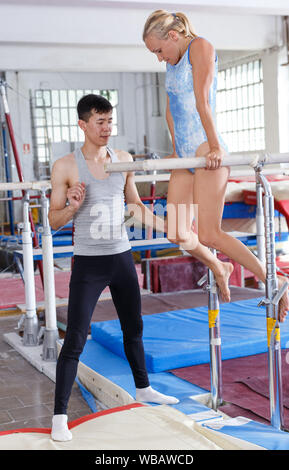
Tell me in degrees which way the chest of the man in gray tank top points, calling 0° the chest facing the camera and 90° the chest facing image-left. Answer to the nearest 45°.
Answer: approximately 315°

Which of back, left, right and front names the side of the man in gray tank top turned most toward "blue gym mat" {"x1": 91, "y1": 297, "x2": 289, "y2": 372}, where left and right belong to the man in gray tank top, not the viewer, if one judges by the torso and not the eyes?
left

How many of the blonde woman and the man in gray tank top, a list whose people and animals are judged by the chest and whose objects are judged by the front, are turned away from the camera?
0

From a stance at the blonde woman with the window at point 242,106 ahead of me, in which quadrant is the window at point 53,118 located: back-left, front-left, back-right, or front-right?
front-left

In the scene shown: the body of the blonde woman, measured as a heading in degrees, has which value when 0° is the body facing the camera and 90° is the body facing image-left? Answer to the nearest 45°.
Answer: approximately 45°

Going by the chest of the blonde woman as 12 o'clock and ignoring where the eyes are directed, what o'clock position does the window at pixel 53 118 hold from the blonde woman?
The window is roughly at 4 o'clock from the blonde woman.

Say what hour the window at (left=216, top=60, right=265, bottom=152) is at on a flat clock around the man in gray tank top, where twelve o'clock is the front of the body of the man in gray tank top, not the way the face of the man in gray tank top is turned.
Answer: The window is roughly at 8 o'clock from the man in gray tank top.

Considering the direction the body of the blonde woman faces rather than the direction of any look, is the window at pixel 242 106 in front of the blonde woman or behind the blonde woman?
behind

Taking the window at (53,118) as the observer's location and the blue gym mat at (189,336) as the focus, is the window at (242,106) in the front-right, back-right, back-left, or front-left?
front-left
